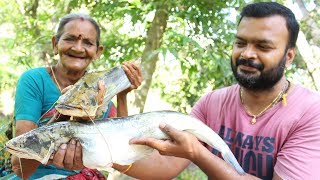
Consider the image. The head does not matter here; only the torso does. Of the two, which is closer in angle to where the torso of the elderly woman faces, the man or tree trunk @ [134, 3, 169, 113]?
the man

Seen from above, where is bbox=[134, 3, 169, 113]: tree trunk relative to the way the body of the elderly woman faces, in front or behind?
behind

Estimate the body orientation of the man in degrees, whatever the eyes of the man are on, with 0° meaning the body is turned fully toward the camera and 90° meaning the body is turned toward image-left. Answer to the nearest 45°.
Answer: approximately 45°

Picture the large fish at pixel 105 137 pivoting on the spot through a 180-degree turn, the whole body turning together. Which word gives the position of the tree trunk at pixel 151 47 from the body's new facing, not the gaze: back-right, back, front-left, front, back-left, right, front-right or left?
left

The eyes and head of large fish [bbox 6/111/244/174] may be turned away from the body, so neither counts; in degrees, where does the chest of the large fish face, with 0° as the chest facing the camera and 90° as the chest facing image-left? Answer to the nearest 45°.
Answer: approximately 90°

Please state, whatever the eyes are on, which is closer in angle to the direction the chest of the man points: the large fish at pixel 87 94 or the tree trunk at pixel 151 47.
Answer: the large fish
